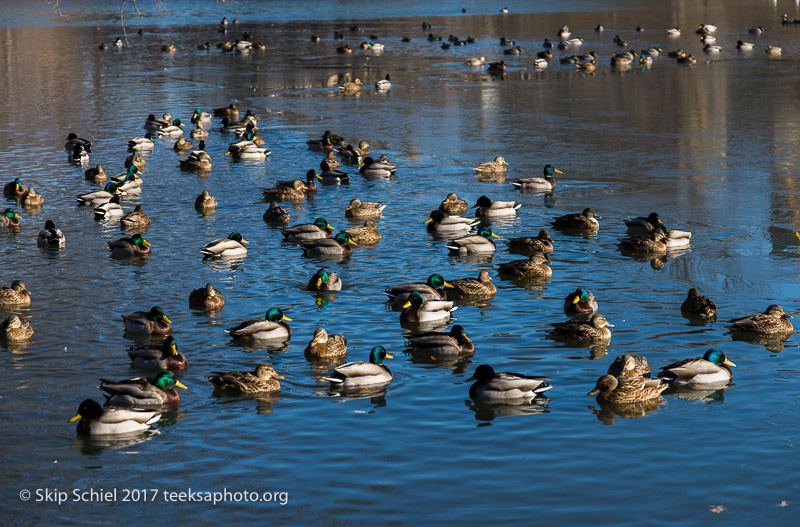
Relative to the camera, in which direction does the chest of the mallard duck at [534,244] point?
to the viewer's right

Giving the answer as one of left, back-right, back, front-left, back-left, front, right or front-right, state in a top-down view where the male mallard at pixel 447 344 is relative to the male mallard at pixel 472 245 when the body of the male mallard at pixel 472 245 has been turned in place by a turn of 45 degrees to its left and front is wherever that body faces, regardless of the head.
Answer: back-right

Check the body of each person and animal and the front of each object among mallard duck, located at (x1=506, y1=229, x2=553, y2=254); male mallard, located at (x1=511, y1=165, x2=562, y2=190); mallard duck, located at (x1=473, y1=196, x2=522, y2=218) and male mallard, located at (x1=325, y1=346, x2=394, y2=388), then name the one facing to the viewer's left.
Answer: mallard duck, located at (x1=473, y1=196, x2=522, y2=218)

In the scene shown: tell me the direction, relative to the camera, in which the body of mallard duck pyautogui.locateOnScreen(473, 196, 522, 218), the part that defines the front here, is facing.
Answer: to the viewer's left

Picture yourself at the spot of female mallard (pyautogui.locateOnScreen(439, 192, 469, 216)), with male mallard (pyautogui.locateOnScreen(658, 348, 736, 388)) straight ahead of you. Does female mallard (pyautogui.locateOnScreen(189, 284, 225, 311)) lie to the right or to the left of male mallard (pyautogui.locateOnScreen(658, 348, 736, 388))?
right

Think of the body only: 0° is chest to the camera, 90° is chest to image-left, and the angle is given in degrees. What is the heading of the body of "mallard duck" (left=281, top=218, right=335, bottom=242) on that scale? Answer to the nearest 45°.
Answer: approximately 270°

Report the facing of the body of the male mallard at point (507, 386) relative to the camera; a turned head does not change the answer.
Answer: to the viewer's left

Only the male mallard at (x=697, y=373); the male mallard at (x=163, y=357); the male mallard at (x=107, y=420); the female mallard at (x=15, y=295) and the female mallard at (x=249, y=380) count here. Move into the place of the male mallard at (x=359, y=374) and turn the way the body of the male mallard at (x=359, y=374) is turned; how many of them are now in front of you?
1

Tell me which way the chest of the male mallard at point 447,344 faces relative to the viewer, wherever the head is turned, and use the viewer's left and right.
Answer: facing to the right of the viewer

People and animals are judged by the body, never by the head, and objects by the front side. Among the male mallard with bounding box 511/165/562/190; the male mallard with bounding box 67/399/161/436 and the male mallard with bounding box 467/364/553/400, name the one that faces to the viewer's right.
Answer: the male mallard with bounding box 511/165/562/190

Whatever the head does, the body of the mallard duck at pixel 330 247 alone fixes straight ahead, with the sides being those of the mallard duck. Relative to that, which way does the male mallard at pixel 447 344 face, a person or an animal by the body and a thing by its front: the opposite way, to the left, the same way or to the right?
the same way

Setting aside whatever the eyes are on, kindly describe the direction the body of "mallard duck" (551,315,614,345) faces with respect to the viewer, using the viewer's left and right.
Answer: facing to the right of the viewer

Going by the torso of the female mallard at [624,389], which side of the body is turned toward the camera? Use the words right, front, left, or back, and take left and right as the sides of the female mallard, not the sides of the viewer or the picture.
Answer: left

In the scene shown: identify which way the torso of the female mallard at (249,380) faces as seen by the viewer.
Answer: to the viewer's right

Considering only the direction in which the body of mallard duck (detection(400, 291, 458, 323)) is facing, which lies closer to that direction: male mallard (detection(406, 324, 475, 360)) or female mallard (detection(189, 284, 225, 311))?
the female mallard

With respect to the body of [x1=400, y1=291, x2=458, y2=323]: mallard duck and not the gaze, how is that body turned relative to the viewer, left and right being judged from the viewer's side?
facing to the left of the viewer

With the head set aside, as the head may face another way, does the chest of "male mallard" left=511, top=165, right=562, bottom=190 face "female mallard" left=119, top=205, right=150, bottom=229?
no

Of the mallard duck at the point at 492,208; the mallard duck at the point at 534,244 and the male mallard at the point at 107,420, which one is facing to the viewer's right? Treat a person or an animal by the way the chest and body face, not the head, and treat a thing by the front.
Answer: the mallard duck at the point at 534,244

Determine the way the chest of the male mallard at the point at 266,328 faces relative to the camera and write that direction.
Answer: to the viewer's right
